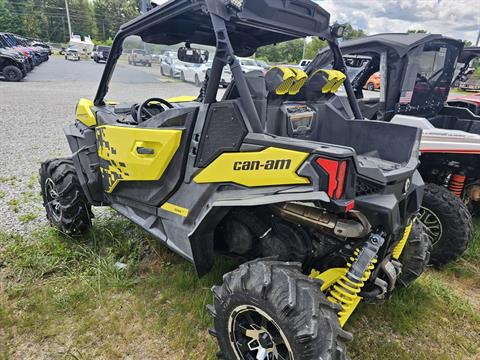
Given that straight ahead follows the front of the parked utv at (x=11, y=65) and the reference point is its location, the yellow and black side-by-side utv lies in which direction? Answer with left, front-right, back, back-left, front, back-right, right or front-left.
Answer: front-right

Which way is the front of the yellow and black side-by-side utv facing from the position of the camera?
facing away from the viewer and to the left of the viewer

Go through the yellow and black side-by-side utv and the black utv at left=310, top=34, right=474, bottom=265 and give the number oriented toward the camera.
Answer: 0

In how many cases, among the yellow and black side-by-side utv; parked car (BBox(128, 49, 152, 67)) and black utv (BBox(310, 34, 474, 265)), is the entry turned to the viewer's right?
0
